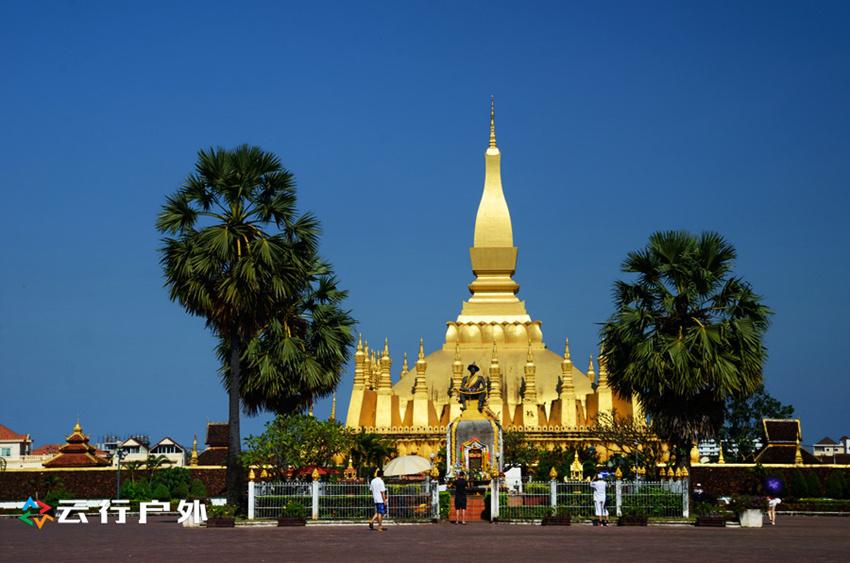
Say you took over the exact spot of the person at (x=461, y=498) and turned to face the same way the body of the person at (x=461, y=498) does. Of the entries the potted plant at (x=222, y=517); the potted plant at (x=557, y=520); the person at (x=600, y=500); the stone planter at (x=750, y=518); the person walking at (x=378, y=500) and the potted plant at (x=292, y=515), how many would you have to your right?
3

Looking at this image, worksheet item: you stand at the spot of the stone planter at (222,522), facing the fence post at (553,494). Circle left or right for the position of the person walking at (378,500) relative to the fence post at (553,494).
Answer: right

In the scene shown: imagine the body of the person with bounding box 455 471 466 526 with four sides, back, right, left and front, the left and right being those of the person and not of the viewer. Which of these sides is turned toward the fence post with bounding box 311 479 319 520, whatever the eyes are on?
left

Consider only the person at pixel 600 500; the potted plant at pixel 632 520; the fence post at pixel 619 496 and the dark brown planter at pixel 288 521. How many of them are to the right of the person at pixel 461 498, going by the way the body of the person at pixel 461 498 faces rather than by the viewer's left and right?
3

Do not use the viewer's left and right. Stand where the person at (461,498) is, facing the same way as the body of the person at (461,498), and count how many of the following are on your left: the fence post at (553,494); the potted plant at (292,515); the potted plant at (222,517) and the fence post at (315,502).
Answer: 3

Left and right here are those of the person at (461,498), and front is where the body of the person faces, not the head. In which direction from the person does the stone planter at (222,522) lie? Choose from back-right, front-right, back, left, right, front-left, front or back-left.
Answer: left

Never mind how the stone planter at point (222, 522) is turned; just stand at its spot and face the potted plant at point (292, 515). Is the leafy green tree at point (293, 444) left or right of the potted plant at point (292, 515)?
left

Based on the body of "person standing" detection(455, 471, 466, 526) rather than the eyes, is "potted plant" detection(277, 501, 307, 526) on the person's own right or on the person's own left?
on the person's own left

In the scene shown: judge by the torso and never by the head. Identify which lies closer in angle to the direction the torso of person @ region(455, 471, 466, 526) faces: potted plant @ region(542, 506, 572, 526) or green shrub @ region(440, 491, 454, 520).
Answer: the green shrub

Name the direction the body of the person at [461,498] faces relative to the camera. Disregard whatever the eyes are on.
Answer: away from the camera

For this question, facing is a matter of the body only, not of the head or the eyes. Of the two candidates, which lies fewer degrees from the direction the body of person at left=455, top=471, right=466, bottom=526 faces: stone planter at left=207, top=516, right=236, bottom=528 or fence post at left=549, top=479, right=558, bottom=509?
the fence post

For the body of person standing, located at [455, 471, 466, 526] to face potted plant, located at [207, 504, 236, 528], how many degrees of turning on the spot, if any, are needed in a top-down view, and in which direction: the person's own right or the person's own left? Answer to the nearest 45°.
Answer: approximately 90° to the person's own left

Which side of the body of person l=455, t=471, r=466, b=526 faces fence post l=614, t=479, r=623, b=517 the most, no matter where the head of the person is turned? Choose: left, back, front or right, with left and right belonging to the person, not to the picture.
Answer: right

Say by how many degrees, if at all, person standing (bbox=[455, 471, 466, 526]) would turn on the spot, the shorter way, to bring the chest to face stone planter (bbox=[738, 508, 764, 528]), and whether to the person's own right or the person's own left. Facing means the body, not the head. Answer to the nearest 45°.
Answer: approximately 90° to the person's own right

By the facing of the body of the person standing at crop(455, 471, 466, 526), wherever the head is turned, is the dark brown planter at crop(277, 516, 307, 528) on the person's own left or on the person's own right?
on the person's own left
